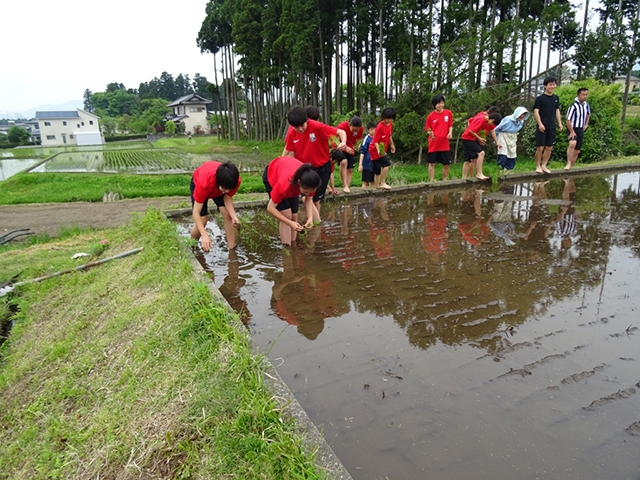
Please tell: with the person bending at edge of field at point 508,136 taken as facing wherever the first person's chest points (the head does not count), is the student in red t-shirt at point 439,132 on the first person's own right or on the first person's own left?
on the first person's own right

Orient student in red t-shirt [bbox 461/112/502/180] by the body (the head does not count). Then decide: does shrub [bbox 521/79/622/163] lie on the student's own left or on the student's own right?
on the student's own left

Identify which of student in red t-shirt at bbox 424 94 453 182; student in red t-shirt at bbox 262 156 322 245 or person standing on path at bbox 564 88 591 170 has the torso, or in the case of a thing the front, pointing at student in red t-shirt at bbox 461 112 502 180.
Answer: the person standing on path

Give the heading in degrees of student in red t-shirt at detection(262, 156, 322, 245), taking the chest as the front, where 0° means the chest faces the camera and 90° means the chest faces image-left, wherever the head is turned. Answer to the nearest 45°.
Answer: approximately 315°

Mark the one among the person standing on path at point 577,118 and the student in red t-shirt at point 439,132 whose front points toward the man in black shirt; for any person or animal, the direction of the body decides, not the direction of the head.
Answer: the person standing on path

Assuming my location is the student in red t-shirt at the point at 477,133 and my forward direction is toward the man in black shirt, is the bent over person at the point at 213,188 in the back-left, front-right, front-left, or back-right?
back-right

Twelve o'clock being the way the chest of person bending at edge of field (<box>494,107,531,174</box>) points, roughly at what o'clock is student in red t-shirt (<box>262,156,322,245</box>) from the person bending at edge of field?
The student in red t-shirt is roughly at 2 o'clock from the person bending at edge of field.

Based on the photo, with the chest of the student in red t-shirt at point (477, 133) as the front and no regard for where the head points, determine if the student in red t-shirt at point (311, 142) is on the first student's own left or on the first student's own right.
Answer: on the first student's own right
